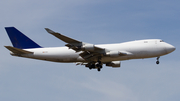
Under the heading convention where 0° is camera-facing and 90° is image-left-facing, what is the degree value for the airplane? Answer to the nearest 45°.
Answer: approximately 270°
